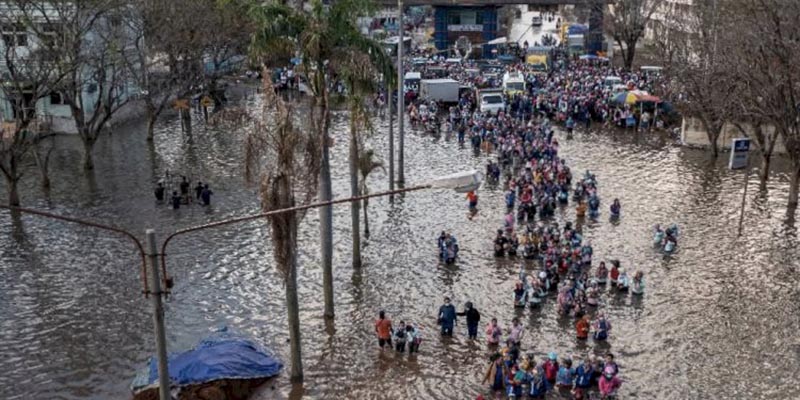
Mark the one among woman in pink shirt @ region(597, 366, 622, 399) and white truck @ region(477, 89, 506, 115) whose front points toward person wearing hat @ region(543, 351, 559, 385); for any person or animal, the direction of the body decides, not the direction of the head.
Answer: the white truck

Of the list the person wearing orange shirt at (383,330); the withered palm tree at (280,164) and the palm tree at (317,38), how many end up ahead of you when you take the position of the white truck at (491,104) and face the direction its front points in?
3

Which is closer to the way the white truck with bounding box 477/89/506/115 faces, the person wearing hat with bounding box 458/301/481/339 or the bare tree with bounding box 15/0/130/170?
the person wearing hat

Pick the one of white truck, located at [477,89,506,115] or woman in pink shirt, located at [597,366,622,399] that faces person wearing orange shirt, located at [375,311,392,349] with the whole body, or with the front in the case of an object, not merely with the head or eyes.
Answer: the white truck

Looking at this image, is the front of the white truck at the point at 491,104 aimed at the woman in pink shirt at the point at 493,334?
yes
